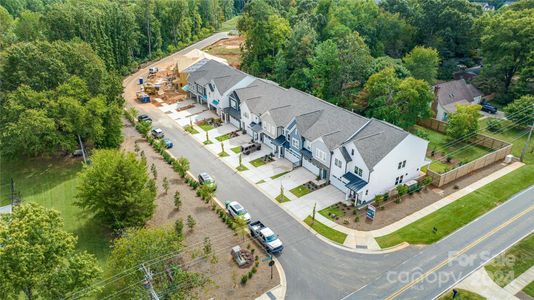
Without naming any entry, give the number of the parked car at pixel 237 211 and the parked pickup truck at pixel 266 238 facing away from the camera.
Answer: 0

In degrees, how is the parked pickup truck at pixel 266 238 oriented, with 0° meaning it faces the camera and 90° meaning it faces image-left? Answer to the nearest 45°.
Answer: approximately 315°

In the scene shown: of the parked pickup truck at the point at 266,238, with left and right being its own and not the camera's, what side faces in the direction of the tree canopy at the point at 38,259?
right

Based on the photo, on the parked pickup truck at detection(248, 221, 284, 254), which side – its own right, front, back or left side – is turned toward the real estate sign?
left

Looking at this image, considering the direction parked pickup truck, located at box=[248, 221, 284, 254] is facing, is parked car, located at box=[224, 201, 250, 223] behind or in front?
behind

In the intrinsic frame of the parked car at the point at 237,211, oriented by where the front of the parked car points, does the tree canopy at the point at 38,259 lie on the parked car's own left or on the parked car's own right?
on the parked car's own right

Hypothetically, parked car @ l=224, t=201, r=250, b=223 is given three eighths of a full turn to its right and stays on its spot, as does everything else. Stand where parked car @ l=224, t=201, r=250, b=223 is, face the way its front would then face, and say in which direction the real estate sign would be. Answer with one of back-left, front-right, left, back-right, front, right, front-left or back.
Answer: back

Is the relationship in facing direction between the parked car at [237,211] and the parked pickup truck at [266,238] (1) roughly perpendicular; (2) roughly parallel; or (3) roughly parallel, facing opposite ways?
roughly parallel

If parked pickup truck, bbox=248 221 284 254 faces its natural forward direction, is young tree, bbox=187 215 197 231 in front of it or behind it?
behind

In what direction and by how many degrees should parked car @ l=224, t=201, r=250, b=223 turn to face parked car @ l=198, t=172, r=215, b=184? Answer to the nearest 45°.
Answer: approximately 180°

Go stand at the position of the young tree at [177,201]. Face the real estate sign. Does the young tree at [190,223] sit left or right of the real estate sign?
right

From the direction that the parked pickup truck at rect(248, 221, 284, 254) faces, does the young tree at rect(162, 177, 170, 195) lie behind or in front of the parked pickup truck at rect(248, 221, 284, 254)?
behind

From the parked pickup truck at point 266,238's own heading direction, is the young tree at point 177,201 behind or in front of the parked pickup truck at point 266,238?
behind

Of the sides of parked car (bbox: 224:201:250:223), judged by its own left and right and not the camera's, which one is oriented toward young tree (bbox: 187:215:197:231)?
right
